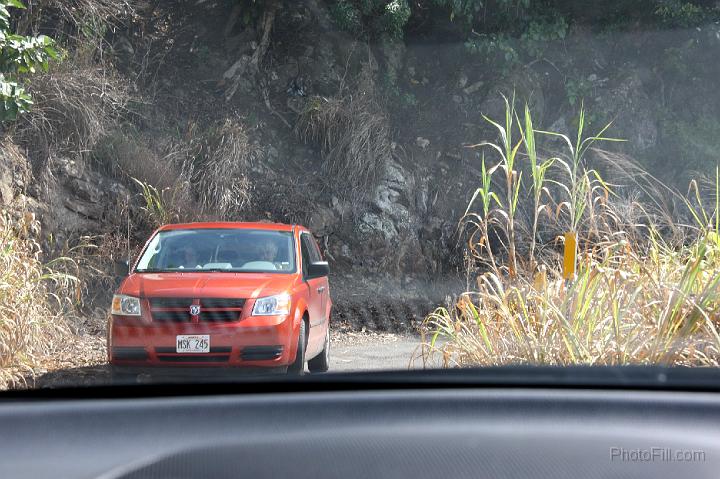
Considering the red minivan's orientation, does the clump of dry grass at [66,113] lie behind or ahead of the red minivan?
behind

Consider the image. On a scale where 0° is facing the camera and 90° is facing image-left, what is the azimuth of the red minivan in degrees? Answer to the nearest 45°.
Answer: approximately 0°

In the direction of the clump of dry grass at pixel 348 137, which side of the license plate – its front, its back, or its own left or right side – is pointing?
back

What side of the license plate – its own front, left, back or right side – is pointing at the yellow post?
left

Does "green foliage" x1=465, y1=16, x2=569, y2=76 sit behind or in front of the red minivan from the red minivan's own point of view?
behind

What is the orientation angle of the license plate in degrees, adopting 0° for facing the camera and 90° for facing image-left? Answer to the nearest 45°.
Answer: approximately 0°

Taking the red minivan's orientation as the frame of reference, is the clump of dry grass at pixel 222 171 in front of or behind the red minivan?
behind

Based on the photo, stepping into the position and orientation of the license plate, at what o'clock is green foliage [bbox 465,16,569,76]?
The green foliage is roughly at 7 o'clock from the license plate.
